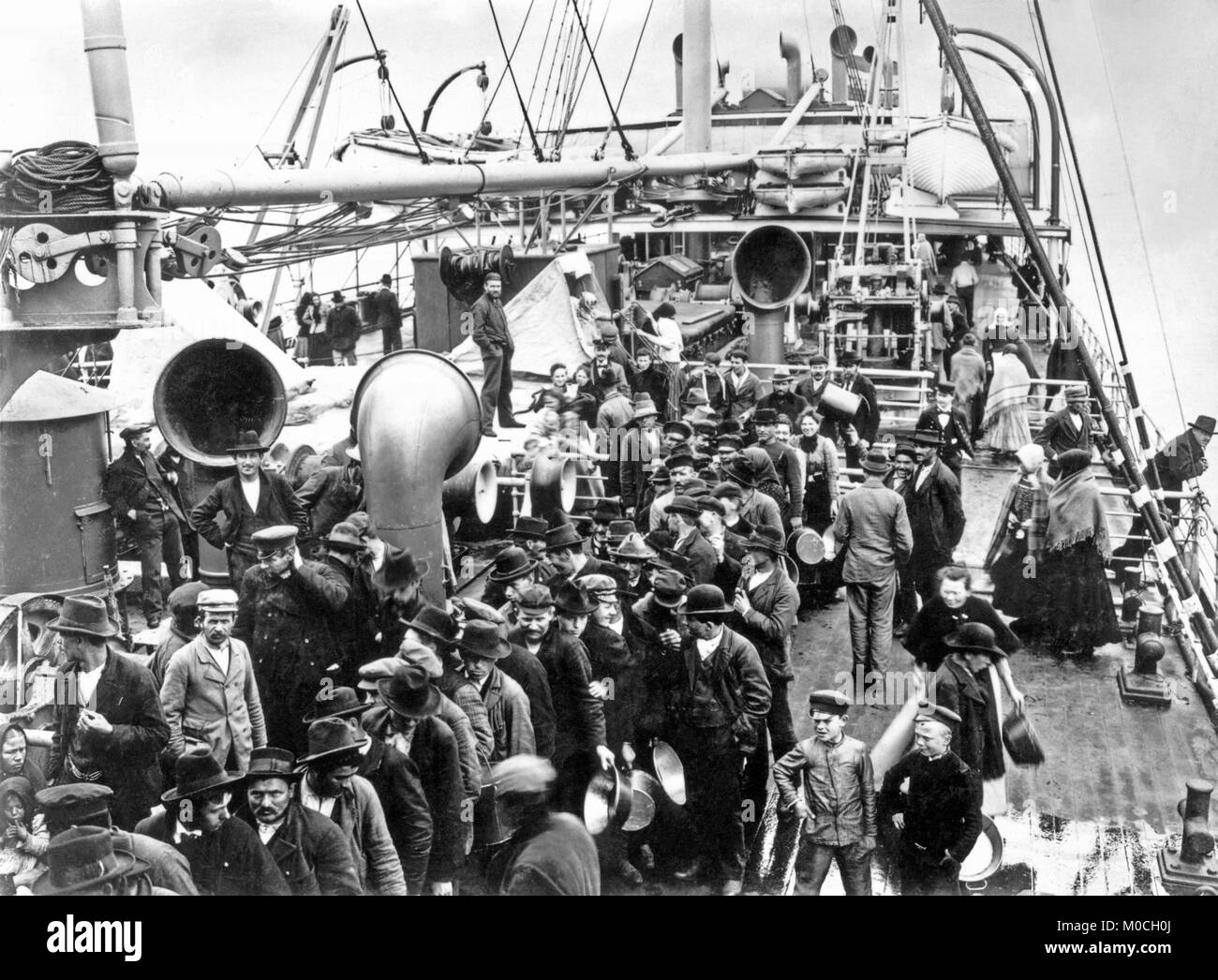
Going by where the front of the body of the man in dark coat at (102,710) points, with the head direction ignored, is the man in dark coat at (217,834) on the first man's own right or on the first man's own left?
on the first man's own left

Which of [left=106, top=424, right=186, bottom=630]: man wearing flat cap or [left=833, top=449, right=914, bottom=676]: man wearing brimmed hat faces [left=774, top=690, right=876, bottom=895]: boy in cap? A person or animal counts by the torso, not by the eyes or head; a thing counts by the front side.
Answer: the man wearing flat cap

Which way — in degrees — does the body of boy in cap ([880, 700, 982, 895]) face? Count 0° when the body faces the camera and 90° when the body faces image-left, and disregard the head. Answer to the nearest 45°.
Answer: approximately 45°

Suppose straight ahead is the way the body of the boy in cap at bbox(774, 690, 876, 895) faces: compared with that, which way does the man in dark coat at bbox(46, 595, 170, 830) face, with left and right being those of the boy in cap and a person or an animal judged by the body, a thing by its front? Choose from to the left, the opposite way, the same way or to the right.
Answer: the same way

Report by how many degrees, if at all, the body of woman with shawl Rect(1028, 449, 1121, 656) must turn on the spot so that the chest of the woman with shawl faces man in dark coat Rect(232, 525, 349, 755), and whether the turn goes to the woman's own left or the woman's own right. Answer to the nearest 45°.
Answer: approximately 135° to the woman's own left

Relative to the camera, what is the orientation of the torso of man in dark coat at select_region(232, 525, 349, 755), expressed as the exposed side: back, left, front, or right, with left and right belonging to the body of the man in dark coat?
front

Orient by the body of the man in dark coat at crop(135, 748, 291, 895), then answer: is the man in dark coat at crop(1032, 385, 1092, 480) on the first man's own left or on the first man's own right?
on the first man's own left

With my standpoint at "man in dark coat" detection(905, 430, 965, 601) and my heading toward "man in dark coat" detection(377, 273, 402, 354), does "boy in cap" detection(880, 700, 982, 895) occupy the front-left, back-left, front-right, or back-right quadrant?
back-left

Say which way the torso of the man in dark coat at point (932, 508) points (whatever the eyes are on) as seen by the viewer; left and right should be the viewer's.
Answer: facing the viewer and to the left of the viewer

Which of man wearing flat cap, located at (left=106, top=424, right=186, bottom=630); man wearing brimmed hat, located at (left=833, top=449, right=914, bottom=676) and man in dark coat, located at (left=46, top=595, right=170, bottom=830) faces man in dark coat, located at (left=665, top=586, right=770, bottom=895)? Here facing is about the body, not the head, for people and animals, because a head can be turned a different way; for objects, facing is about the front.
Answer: the man wearing flat cap

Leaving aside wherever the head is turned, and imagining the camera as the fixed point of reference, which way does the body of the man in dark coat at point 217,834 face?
toward the camera

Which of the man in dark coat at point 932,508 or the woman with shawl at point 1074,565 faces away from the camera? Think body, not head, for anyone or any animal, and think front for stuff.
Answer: the woman with shawl
